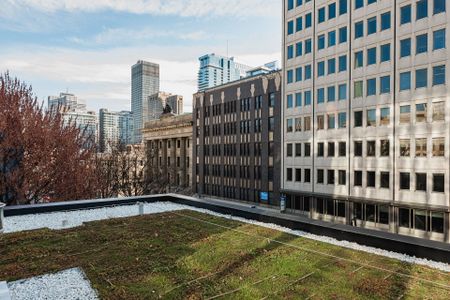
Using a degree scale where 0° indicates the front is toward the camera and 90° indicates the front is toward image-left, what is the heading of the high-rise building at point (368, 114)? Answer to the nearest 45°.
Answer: approximately 45°

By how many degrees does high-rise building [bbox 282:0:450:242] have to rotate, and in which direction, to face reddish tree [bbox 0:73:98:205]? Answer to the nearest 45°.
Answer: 0° — it already faces it
